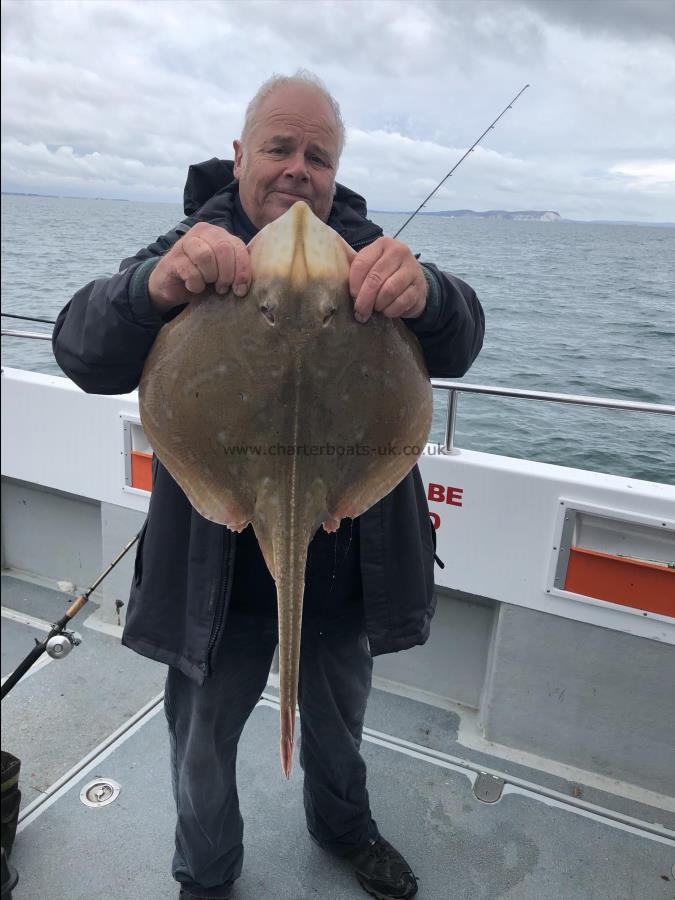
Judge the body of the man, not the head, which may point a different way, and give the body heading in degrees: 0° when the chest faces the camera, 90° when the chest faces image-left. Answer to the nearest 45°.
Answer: approximately 0°
